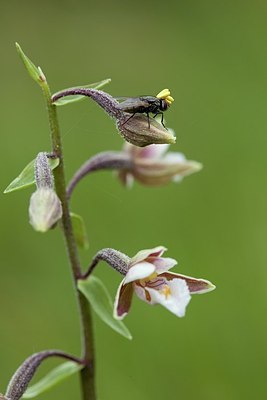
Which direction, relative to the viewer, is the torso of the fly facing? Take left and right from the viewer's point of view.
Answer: facing to the right of the viewer
